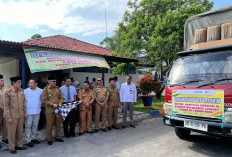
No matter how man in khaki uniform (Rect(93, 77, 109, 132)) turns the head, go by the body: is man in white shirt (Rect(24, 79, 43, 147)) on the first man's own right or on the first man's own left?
on the first man's own right

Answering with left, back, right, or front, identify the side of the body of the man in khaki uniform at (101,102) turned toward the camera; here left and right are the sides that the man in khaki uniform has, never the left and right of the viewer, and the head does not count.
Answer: front

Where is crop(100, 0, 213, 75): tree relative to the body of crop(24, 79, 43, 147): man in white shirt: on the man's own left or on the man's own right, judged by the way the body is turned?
on the man's own left

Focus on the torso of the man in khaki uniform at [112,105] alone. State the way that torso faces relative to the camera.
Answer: toward the camera

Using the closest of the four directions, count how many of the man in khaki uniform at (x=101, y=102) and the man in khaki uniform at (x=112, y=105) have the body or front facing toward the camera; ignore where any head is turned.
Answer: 2

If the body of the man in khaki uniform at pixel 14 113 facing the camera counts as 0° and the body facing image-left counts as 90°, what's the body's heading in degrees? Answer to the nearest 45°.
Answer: approximately 315°

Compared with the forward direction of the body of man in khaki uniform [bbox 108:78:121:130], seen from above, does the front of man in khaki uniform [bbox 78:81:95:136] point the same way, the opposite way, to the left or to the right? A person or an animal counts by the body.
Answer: the same way

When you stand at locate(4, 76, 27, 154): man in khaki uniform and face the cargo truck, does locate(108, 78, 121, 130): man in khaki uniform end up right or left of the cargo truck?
left

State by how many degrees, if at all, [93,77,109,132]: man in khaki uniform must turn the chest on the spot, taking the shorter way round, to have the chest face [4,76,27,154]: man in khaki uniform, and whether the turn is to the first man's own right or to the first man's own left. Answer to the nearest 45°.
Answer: approximately 45° to the first man's own right

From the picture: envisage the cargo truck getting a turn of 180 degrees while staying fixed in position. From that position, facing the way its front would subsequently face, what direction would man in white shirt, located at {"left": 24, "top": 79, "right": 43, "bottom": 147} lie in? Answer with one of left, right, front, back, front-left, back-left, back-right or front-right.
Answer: back-left
